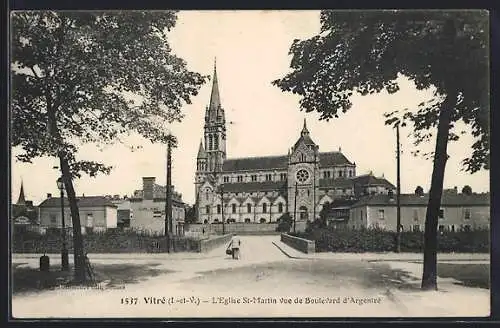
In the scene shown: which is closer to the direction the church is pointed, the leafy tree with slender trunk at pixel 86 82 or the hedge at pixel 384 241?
the leafy tree with slender trunk
